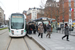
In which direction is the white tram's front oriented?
toward the camera
